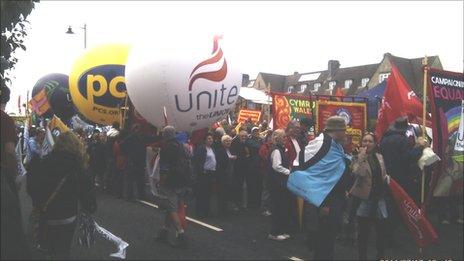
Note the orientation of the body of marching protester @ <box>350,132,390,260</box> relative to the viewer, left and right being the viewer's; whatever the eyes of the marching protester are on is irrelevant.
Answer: facing the viewer

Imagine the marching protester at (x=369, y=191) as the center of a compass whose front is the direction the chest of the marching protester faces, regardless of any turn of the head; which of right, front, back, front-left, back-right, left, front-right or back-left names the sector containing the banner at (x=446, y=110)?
back-left

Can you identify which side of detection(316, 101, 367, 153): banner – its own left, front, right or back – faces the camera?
front

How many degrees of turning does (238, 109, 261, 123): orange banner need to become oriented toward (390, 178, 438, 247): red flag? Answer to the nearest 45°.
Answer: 0° — it already faces it

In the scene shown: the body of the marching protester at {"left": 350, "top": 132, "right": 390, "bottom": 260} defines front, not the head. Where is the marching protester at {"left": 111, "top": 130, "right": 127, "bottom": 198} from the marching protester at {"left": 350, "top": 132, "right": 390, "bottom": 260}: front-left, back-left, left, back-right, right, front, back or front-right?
back-right

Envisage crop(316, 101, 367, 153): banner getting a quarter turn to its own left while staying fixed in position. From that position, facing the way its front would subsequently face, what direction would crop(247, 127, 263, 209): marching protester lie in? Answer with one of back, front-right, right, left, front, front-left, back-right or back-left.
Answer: back
